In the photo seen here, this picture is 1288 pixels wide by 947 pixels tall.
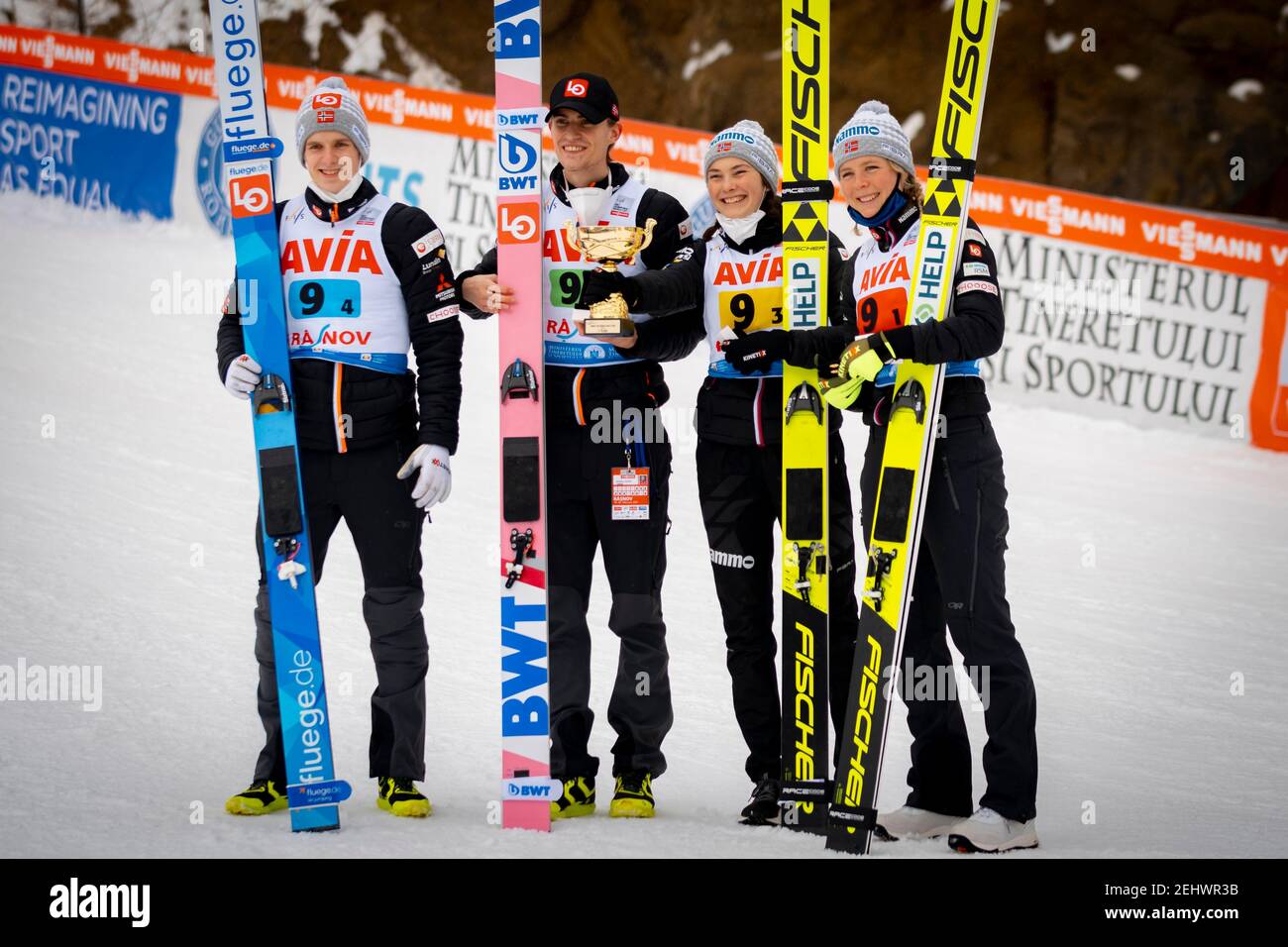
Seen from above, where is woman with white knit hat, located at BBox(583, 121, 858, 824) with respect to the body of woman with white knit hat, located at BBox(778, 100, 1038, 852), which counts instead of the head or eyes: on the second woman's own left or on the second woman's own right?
on the second woman's own right

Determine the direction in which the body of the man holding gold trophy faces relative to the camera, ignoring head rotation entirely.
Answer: toward the camera

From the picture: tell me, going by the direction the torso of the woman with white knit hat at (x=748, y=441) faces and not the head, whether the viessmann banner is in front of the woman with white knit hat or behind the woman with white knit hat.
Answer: behind

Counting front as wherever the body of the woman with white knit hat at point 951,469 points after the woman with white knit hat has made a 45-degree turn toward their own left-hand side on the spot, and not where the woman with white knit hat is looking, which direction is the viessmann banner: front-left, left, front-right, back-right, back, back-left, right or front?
back

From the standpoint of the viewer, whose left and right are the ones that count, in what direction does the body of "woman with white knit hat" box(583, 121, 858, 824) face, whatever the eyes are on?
facing the viewer

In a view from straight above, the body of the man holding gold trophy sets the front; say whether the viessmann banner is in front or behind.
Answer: behind

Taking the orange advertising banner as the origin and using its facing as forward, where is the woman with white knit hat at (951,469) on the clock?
The woman with white knit hat is roughly at 11 o'clock from the orange advertising banner.

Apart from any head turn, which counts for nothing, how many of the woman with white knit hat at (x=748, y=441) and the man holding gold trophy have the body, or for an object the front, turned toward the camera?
2

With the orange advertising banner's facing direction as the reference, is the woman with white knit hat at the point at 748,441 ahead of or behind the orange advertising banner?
ahead

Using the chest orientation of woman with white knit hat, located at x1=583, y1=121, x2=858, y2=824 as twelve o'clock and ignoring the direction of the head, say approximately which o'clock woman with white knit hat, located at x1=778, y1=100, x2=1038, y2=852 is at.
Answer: woman with white knit hat, located at x1=778, y1=100, x2=1038, y2=852 is roughly at 10 o'clock from woman with white knit hat, located at x1=583, y1=121, x2=858, y2=824.

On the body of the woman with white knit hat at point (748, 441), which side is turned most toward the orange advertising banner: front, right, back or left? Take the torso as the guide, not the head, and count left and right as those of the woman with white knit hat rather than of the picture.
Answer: back

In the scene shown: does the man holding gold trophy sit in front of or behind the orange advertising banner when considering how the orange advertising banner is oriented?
in front

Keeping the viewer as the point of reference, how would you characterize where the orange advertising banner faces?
facing the viewer and to the left of the viewer
